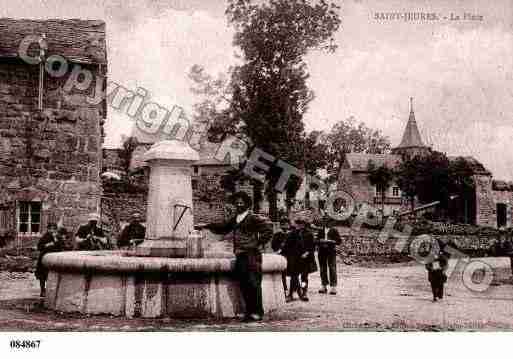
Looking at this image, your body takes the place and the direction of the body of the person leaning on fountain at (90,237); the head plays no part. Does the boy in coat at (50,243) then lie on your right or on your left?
on your right

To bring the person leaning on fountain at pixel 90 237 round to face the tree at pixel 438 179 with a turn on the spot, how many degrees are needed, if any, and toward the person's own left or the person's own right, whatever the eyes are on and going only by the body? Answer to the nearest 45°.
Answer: approximately 135° to the person's own left

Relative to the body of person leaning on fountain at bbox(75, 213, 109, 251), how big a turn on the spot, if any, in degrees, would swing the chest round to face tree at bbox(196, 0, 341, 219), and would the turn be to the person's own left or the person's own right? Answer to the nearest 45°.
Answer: approximately 135° to the person's own left

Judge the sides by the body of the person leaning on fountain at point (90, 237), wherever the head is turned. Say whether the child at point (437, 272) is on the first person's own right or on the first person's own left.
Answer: on the first person's own left

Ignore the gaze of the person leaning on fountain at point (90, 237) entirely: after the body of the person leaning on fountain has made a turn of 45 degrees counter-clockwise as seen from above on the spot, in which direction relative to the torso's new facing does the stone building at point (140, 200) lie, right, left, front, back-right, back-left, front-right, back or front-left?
back-left

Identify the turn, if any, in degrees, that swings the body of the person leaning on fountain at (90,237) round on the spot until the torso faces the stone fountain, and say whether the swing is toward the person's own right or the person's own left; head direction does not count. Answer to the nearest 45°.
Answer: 0° — they already face it

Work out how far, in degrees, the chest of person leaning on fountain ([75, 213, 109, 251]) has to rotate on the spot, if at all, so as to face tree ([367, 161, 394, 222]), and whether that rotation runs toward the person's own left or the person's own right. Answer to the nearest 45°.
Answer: approximately 135° to the person's own left

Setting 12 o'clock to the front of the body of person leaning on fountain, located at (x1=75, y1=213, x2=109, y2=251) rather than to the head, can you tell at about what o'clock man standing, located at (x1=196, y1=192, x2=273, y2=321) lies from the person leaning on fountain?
The man standing is roughly at 11 o'clock from the person leaning on fountain.

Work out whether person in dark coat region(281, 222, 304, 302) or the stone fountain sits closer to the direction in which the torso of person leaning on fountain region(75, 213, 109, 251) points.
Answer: the stone fountain

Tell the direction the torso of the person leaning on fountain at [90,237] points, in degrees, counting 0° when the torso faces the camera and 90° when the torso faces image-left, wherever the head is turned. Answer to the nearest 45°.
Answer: approximately 0°

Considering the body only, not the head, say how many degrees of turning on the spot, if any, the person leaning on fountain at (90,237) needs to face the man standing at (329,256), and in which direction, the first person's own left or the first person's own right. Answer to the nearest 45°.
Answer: approximately 90° to the first person's own left

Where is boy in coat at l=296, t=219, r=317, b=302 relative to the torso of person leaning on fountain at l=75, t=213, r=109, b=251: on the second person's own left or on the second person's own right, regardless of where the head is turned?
on the second person's own left

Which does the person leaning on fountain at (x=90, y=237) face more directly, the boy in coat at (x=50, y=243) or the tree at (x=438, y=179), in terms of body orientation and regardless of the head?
the boy in coat

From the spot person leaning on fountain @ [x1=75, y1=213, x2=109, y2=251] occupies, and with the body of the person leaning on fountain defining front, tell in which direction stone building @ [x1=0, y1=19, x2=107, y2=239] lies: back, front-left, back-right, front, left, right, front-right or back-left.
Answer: back

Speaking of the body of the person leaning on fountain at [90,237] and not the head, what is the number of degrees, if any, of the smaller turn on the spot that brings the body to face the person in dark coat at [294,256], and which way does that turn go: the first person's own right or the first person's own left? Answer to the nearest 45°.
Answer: approximately 90° to the first person's own left

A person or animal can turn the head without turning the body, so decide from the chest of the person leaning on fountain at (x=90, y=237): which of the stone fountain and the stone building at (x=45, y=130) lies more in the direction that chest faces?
the stone fountain

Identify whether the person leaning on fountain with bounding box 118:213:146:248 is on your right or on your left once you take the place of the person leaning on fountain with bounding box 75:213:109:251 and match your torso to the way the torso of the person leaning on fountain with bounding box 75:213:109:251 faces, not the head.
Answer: on your left
